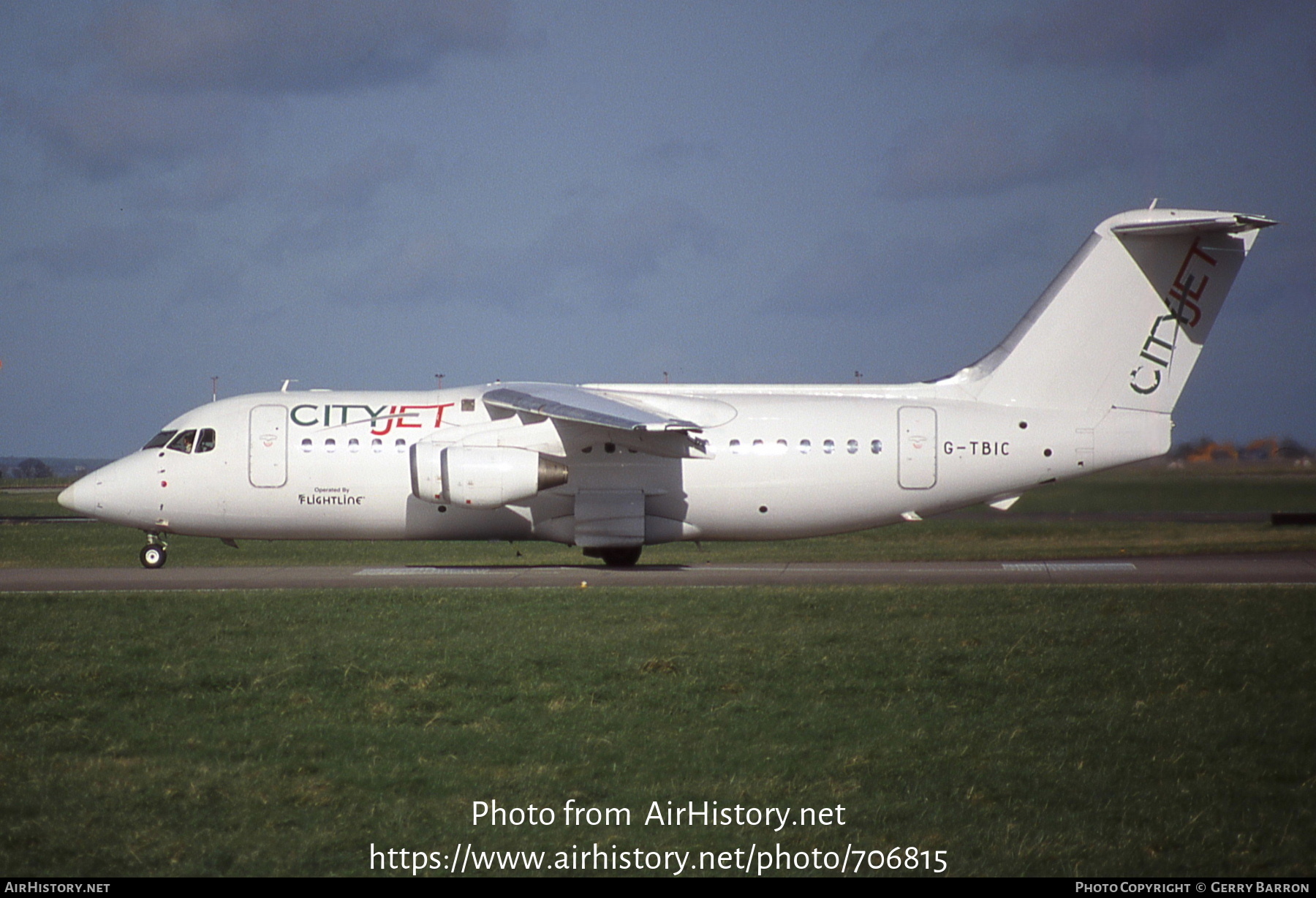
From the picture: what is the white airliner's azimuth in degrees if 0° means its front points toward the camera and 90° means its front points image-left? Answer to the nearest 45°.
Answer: approximately 90°
